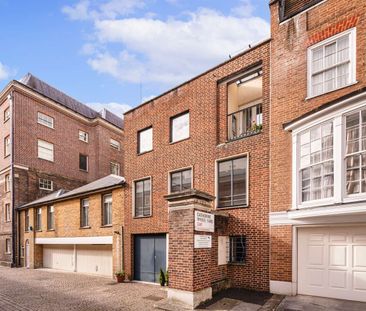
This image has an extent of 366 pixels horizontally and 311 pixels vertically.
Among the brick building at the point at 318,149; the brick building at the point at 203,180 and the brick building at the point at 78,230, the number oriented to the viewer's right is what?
0

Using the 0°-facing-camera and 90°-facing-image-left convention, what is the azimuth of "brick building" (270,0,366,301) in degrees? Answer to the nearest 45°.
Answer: approximately 45°

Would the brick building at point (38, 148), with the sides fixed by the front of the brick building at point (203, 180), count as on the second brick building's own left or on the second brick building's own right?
on the second brick building's own right

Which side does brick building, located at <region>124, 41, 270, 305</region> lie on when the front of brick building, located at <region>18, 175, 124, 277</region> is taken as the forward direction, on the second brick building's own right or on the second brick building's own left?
on the second brick building's own left

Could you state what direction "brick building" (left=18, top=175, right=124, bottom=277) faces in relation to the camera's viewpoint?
facing the viewer and to the left of the viewer

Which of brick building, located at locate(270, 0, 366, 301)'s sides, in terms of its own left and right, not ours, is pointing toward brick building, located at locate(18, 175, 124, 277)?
right

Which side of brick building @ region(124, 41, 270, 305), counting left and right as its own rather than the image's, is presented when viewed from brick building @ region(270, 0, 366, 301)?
left

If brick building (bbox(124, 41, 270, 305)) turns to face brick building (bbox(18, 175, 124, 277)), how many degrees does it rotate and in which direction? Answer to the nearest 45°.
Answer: approximately 90° to its right

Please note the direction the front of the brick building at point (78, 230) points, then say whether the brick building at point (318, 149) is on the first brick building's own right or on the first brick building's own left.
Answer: on the first brick building's own left
